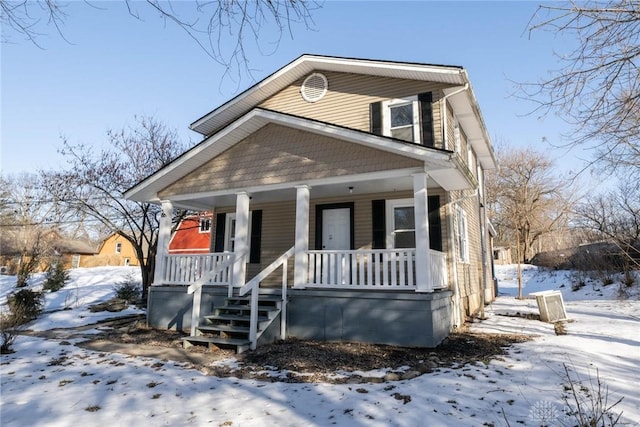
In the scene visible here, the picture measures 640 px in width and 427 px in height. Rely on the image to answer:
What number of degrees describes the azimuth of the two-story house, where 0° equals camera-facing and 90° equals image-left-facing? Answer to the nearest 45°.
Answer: approximately 45°

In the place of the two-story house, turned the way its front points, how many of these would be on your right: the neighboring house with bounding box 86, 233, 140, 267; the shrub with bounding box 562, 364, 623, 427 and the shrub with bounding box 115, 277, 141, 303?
2

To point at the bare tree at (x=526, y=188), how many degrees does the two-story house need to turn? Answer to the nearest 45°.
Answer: approximately 180°

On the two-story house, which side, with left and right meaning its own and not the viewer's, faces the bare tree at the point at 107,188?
right

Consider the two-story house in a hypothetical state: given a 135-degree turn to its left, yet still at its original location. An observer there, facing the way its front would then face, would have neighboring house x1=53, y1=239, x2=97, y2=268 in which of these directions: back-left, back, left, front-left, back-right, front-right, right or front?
back-left

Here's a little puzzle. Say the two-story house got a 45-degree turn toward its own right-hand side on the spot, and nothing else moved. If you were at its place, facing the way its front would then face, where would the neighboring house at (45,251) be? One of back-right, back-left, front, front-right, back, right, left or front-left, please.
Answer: front-right

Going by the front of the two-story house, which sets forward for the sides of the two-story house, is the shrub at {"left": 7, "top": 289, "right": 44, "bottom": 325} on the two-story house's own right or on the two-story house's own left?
on the two-story house's own right

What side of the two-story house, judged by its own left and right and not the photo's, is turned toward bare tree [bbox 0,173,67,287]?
right

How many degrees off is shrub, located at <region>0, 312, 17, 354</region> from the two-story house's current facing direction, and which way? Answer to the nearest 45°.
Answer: approximately 45° to its right

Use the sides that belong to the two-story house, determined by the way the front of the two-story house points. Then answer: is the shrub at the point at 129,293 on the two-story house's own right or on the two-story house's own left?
on the two-story house's own right

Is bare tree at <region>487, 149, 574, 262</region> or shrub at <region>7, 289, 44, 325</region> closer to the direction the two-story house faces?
the shrub
